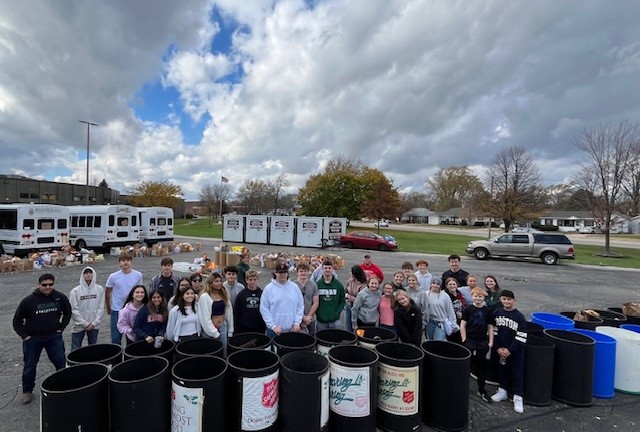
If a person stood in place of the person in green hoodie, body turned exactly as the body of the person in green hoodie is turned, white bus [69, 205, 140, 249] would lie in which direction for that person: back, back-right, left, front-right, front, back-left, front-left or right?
back-right

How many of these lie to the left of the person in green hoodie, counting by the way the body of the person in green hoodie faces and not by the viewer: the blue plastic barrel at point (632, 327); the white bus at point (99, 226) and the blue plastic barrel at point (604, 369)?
2

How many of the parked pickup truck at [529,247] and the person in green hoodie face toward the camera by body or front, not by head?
1

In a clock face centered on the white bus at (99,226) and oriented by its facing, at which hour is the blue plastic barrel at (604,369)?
The blue plastic barrel is roughly at 7 o'clock from the white bus.

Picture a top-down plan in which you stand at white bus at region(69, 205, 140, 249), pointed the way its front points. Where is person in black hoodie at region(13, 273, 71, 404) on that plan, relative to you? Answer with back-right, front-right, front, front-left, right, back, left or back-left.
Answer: back-left

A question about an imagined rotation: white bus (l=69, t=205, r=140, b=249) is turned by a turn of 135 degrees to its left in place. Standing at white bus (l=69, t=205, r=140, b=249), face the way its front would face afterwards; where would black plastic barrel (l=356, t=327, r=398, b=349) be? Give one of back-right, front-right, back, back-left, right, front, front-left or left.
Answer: front

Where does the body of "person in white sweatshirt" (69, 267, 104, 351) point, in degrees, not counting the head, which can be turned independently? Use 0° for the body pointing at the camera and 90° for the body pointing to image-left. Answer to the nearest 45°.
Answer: approximately 0°
